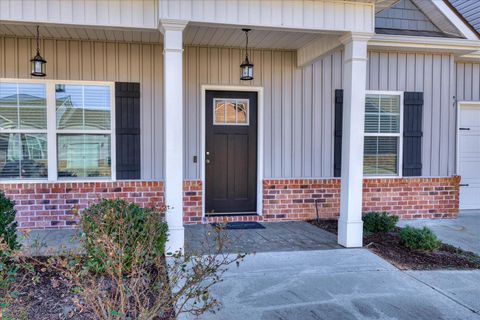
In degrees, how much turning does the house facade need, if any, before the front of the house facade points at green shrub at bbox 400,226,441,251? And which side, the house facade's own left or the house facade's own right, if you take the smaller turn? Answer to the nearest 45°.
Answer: approximately 45° to the house facade's own left

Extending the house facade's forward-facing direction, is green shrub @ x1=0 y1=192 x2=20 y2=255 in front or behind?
in front

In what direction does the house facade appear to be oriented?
toward the camera

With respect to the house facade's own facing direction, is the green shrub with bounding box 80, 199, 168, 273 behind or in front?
in front

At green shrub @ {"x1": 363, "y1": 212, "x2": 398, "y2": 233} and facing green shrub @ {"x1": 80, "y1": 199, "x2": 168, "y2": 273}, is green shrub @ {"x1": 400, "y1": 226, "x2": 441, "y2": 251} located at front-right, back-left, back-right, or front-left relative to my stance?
front-left
